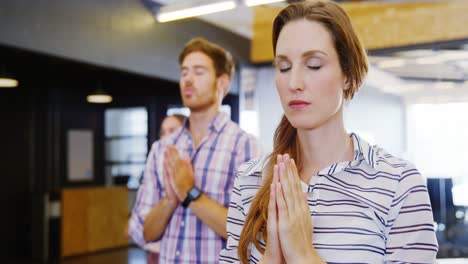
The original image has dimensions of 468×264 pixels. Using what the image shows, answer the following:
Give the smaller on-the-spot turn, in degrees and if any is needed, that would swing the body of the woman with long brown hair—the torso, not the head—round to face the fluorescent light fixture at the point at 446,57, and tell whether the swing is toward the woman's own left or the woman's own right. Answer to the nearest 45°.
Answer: approximately 135° to the woman's own right

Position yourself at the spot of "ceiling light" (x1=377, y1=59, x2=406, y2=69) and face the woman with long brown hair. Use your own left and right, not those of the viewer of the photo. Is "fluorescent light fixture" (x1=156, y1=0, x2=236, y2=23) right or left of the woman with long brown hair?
right

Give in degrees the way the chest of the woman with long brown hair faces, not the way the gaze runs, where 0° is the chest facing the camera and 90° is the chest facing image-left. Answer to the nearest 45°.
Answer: approximately 45°

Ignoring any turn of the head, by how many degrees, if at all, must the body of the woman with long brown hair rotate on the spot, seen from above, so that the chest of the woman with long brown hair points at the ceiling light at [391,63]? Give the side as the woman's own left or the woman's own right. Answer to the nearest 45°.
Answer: approximately 135° to the woman's own right

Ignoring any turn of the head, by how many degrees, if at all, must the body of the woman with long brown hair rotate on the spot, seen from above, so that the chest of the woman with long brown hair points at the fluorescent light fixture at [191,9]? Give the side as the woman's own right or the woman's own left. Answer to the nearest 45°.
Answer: approximately 135° to the woman's own right
